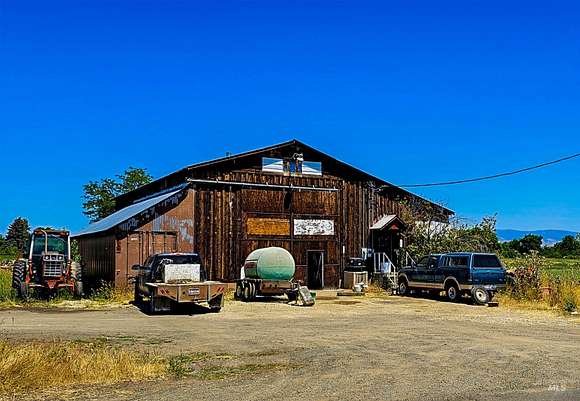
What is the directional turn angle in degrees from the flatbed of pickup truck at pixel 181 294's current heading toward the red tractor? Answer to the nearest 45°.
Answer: approximately 45° to its left

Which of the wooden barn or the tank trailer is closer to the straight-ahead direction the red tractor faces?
the tank trailer

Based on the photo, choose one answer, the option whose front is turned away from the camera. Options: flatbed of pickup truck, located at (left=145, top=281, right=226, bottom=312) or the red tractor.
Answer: the flatbed of pickup truck

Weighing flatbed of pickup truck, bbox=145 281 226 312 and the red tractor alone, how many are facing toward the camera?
1

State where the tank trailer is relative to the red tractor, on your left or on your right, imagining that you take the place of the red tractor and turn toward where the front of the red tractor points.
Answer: on your left

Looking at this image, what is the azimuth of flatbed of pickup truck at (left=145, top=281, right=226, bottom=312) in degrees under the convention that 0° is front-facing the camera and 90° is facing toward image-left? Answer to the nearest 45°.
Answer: approximately 180°

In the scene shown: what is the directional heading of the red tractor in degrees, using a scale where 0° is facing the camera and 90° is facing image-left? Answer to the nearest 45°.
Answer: approximately 0°

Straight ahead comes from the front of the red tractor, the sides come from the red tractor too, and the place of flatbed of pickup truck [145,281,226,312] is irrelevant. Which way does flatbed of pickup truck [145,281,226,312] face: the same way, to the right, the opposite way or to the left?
the opposite way
